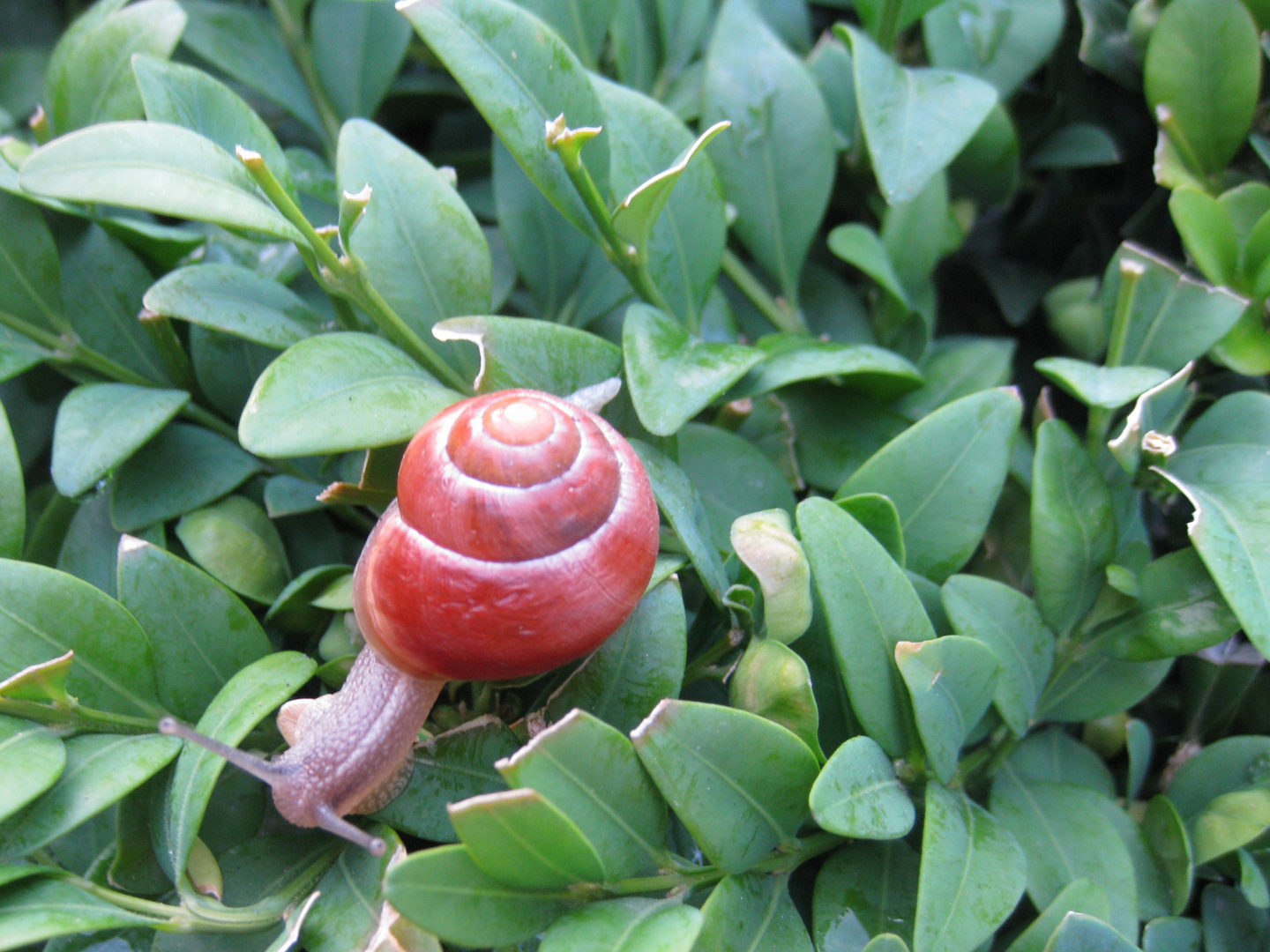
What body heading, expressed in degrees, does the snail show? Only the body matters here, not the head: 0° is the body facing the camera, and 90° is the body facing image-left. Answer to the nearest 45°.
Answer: approximately 45°
